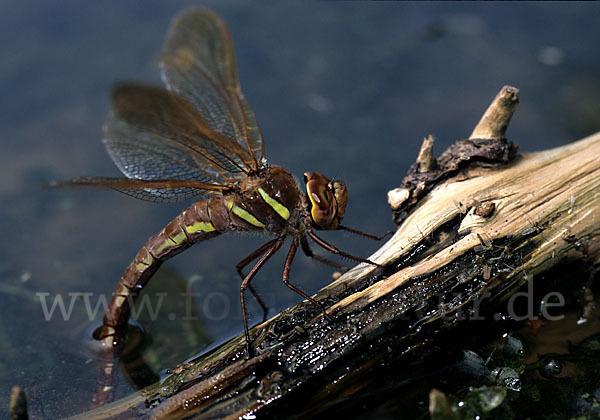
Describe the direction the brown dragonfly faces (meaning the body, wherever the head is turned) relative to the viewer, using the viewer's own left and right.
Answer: facing to the right of the viewer
